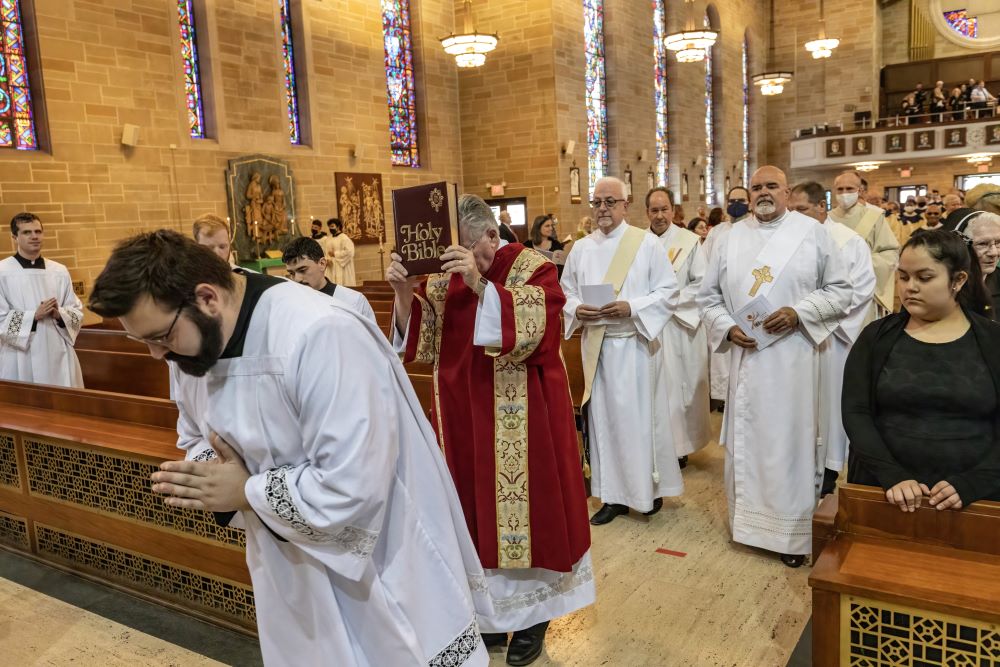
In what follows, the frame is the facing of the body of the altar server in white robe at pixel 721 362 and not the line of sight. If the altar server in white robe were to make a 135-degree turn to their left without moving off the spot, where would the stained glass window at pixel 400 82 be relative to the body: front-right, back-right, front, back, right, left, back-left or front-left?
left

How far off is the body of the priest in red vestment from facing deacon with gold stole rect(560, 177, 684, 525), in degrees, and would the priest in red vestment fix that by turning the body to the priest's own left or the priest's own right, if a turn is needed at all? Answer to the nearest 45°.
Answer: approximately 180°

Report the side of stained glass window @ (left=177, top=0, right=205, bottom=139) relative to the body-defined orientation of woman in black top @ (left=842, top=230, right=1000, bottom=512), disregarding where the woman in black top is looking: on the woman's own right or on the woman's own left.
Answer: on the woman's own right

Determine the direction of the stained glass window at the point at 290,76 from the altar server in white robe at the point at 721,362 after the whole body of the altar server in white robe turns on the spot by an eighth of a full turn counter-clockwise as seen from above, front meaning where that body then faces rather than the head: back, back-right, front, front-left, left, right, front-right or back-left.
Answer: back

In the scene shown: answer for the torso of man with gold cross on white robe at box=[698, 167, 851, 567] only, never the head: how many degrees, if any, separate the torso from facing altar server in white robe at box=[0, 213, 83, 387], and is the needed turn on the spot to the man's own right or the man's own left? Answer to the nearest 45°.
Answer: approximately 90° to the man's own right

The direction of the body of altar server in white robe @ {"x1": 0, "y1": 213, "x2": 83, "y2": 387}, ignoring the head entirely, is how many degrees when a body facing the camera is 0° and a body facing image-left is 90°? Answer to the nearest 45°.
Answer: approximately 315°

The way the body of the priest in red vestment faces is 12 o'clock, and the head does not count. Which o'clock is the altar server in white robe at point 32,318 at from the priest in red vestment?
The altar server in white robe is roughly at 3 o'clock from the priest in red vestment.

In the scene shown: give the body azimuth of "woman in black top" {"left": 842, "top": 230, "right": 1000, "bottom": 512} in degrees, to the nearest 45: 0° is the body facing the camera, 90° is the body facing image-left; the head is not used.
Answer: approximately 0°
